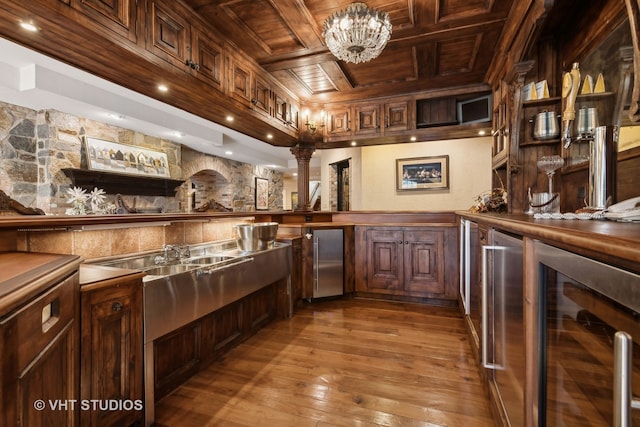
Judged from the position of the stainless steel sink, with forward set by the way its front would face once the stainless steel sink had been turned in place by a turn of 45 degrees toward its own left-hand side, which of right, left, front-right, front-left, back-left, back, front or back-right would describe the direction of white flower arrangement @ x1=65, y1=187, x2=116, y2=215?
back-left

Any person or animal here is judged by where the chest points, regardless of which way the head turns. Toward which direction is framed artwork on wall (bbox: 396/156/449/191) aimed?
toward the camera

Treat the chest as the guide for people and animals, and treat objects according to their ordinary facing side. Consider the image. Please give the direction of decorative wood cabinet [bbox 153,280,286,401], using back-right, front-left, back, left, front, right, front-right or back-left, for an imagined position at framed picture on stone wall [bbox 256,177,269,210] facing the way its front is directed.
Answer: front-right

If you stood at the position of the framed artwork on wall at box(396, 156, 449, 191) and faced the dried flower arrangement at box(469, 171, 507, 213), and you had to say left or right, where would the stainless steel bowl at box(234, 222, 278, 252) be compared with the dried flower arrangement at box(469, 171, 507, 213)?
right

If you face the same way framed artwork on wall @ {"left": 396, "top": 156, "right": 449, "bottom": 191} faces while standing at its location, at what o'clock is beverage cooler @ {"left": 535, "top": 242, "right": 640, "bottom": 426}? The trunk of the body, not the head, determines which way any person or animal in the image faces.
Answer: The beverage cooler is roughly at 12 o'clock from the framed artwork on wall.

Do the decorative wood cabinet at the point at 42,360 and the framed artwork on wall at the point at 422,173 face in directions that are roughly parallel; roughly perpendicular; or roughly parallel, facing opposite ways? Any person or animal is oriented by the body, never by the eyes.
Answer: roughly perpendicular

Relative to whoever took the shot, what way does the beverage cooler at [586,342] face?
facing the viewer and to the left of the viewer

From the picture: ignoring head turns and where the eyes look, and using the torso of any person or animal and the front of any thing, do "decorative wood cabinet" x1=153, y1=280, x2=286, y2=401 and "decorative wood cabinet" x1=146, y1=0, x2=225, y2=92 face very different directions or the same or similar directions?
same or similar directions

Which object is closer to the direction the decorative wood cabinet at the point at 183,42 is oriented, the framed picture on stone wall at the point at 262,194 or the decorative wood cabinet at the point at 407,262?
the decorative wood cabinet

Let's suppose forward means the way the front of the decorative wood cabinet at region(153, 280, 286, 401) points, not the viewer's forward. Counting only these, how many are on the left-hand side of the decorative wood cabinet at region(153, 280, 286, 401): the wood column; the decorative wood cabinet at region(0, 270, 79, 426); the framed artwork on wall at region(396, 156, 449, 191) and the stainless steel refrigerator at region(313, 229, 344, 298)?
3

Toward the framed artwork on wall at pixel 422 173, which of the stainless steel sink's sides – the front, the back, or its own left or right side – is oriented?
left

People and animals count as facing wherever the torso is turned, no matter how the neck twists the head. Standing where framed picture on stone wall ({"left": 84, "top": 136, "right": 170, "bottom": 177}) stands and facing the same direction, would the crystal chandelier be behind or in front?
in front

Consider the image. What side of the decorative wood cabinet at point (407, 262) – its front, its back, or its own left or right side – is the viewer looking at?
front

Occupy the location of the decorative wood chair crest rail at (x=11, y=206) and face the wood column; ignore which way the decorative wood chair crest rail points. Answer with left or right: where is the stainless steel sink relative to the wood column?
right

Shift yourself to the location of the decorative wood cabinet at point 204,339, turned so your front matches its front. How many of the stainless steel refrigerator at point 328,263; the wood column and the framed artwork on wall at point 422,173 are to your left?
3

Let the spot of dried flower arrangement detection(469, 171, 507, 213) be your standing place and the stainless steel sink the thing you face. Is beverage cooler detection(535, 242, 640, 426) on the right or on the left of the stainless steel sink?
left

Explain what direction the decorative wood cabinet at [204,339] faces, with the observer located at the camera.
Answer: facing the viewer and to the right of the viewer

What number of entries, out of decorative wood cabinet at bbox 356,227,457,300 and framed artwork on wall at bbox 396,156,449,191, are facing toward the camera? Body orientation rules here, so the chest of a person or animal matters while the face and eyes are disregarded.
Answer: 2
